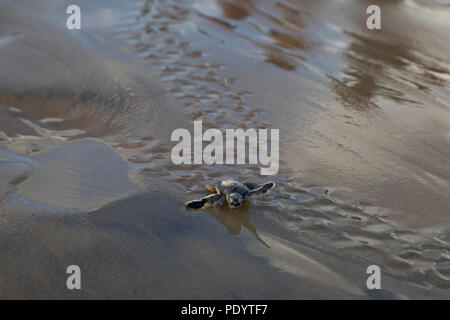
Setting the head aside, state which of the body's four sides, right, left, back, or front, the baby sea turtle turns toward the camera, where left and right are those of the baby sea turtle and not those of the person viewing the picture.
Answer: front
